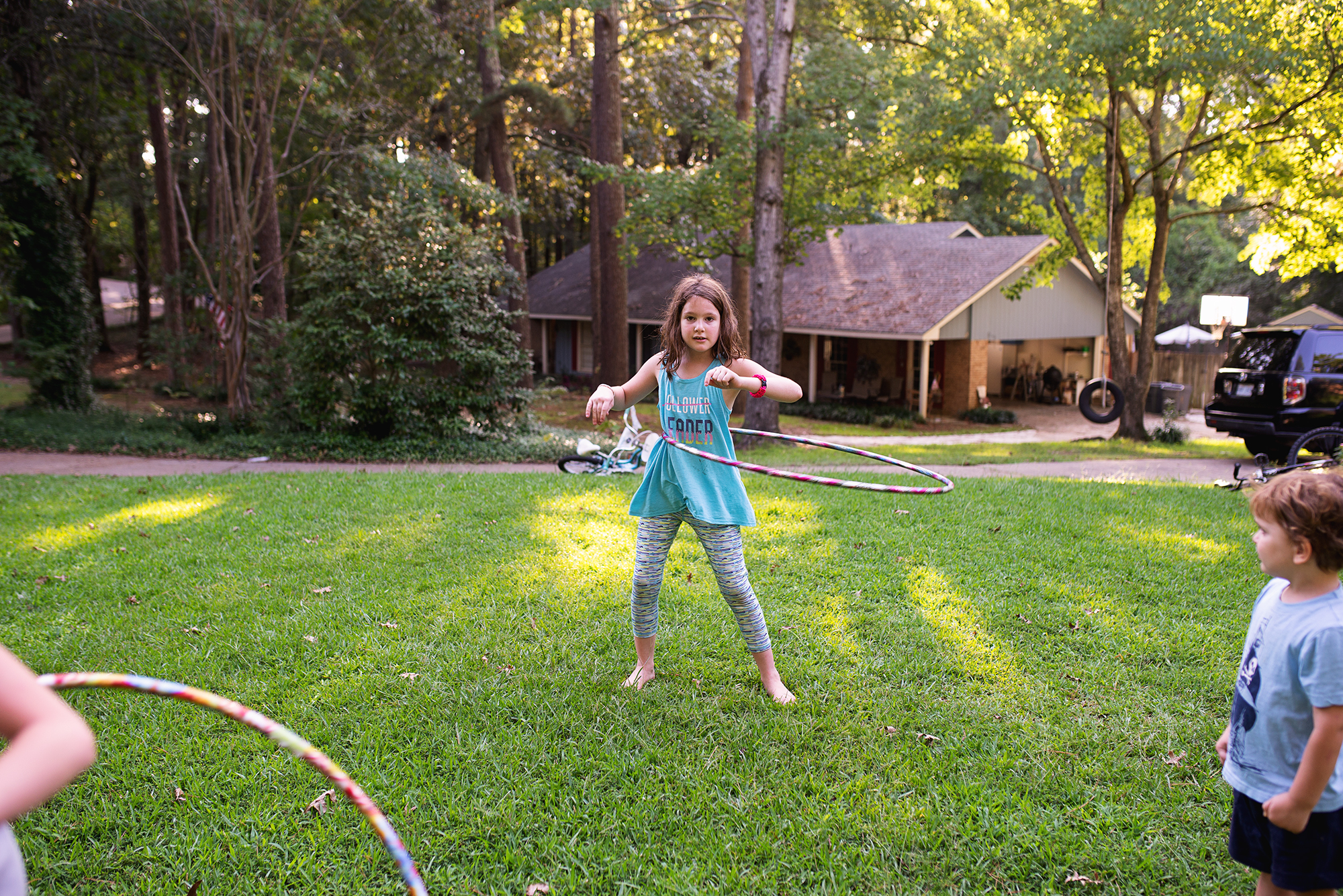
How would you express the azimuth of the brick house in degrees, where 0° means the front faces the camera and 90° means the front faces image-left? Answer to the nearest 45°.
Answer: approximately 45°

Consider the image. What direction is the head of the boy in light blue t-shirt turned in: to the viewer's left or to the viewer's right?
to the viewer's left

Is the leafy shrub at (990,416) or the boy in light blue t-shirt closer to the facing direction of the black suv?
the leafy shrub

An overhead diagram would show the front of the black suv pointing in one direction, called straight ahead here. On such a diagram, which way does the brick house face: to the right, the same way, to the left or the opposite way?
the opposite way

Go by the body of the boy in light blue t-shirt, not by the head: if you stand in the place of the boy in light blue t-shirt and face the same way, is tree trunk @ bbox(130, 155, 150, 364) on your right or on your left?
on your right

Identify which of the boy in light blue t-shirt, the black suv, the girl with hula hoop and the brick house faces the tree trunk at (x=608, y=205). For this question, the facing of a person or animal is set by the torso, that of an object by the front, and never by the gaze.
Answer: the brick house

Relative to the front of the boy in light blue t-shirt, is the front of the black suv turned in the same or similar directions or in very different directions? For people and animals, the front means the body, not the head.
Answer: very different directions

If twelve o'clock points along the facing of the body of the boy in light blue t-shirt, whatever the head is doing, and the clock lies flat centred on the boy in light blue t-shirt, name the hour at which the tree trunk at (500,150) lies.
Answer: The tree trunk is roughly at 3 o'clock from the boy in light blue t-shirt.

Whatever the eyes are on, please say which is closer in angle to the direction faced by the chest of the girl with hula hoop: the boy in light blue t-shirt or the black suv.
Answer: the boy in light blue t-shirt

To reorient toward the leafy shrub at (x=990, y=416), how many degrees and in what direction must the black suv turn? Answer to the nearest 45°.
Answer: approximately 90° to its left

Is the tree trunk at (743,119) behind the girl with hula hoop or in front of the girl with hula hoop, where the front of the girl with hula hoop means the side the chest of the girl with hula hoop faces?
behind

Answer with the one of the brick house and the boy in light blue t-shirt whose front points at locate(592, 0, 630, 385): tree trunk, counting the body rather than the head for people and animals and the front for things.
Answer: the brick house

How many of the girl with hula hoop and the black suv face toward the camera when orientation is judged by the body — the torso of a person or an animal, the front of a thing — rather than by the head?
1

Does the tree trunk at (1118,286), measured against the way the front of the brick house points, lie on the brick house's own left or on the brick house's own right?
on the brick house's own left
